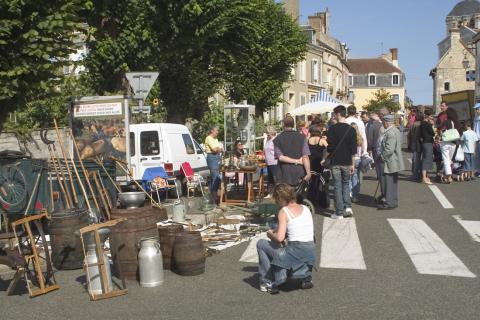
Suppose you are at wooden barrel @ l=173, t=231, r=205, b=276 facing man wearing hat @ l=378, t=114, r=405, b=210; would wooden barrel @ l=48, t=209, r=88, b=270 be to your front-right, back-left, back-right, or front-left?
back-left

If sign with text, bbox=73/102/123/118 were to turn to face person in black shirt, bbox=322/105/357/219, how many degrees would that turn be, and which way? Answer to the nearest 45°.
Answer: approximately 45° to its left

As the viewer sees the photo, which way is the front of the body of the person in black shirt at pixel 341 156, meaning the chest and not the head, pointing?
away from the camera

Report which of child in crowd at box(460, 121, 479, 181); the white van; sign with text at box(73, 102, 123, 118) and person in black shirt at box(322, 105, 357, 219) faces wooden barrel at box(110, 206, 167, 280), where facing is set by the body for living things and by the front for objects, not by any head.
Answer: the sign with text

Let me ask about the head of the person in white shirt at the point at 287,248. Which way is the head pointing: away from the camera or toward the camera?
away from the camera

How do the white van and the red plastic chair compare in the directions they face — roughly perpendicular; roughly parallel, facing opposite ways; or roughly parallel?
roughly perpendicular
